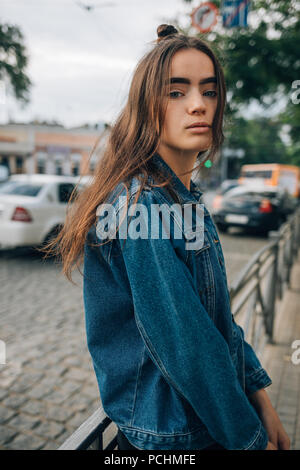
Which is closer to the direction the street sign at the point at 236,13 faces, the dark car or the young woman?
the young woman

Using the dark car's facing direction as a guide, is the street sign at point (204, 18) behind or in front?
behind

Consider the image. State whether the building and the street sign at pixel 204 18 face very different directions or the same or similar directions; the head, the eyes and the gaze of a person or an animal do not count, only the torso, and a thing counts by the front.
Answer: same or similar directions

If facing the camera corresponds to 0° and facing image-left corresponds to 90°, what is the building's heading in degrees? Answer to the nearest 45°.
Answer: approximately 0°

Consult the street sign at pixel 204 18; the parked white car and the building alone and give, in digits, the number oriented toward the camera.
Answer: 2

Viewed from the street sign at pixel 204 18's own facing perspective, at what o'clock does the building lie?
The building is roughly at 5 o'clock from the street sign.

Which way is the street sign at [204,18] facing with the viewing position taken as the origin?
facing the viewer

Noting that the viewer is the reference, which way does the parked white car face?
facing away from the viewer and to the right of the viewer

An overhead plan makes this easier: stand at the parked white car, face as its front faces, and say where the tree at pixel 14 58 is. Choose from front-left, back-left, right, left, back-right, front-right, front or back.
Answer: front-left

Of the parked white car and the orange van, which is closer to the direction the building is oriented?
the parked white car

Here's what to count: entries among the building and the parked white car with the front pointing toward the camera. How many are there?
1

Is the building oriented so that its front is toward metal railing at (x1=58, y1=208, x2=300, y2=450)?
yes

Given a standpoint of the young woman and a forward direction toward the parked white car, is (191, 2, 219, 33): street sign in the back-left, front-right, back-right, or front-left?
front-right

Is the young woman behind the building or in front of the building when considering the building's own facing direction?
in front

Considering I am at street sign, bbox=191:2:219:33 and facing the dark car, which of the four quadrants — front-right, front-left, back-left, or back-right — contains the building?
front-left

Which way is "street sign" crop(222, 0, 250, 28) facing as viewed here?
toward the camera
